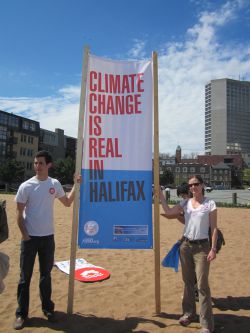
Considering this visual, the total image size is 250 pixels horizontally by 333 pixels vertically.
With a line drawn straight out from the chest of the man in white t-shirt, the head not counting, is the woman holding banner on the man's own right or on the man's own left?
on the man's own left

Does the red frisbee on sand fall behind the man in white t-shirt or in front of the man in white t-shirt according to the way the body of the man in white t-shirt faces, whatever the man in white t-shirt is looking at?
behind

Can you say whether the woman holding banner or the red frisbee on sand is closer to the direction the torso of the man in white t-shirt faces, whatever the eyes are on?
the woman holding banner

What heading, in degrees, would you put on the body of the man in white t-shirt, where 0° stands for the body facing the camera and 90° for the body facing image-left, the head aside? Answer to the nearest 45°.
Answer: approximately 0°
